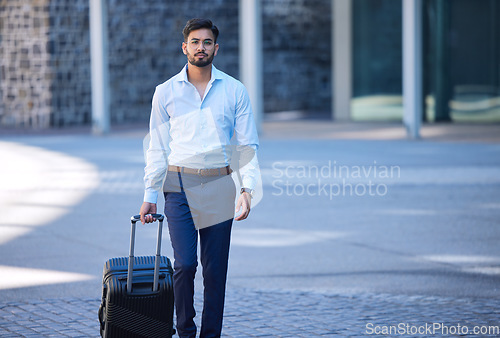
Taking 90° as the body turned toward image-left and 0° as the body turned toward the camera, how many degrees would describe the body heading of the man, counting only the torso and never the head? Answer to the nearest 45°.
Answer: approximately 0°
